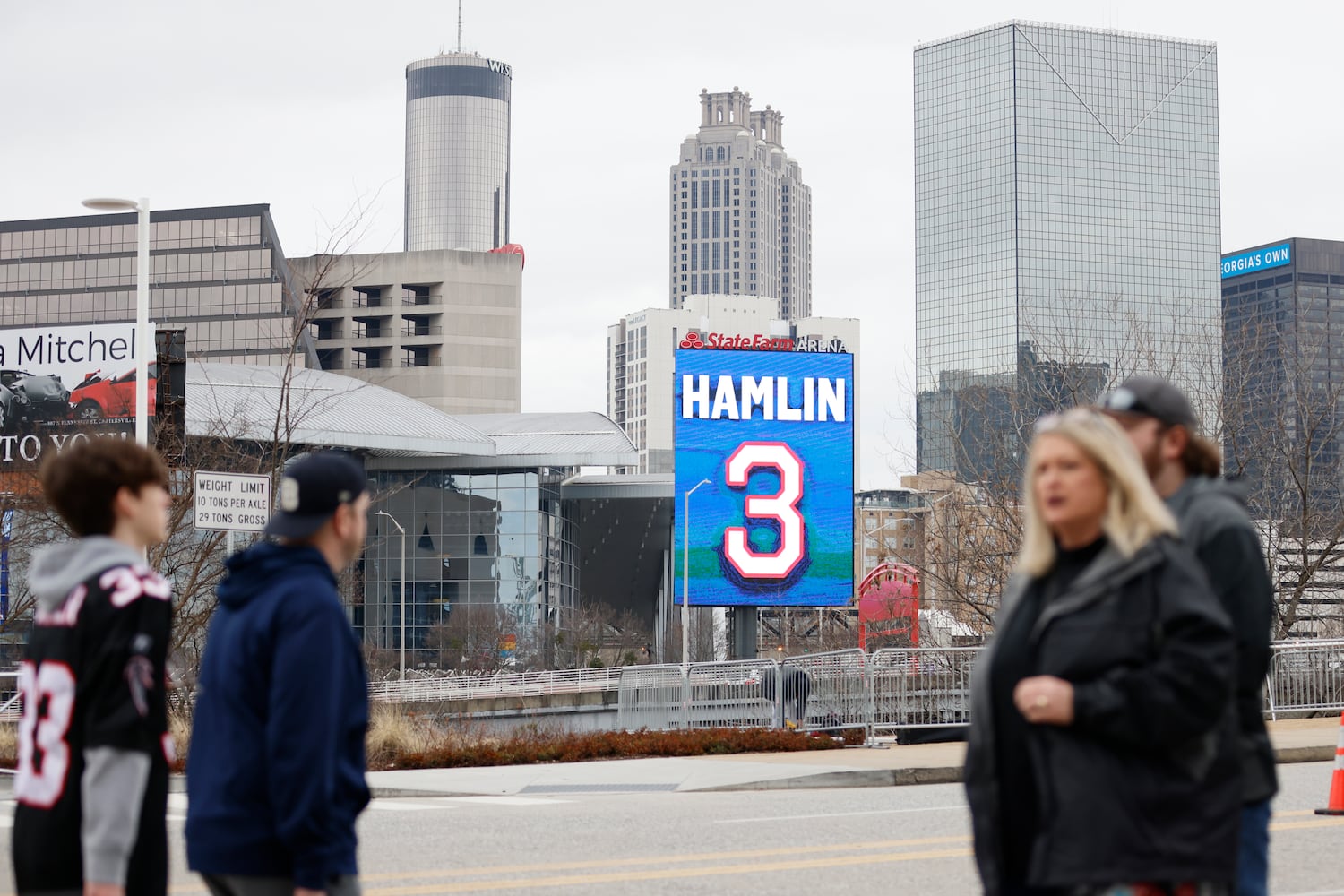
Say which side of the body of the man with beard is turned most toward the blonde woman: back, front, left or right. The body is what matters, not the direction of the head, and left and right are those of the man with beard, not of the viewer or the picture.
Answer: left

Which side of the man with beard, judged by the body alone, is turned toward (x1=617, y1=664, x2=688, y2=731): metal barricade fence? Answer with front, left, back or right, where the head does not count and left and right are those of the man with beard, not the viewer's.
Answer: right

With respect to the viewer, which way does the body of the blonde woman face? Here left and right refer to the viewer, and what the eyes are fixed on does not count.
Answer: facing the viewer and to the left of the viewer

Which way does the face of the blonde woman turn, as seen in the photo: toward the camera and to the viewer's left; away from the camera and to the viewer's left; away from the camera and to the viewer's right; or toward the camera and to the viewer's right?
toward the camera and to the viewer's left

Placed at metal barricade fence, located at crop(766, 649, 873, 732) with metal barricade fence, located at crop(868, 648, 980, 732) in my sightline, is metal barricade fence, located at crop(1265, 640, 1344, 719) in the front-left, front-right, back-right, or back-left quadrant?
front-left

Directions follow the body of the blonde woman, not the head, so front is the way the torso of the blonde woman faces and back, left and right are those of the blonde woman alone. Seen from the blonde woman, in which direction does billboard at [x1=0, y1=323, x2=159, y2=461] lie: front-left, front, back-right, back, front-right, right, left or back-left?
right

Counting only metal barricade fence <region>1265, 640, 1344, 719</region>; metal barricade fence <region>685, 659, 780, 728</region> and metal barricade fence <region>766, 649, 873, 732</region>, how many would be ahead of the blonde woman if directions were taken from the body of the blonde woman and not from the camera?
0

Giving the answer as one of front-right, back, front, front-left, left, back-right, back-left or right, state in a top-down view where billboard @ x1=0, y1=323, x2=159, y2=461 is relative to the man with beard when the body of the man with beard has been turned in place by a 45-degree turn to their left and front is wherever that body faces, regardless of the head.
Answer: right

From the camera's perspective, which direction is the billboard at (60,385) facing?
toward the camera

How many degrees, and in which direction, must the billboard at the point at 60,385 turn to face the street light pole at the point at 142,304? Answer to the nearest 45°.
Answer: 0° — it already faces it

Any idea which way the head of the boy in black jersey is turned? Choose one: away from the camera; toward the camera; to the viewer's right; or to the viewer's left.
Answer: to the viewer's right

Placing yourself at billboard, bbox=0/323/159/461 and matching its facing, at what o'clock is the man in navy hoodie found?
The man in navy hoodie is roughly at 12 o'clock from the billboard.

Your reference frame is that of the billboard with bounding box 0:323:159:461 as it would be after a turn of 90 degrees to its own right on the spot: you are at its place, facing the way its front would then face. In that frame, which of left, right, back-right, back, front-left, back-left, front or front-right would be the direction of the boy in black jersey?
left

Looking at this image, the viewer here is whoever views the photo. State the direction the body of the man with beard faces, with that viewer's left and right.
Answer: facing to the left of the viewer

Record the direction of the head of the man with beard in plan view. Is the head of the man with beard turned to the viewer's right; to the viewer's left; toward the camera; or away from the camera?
to the viewer's left
